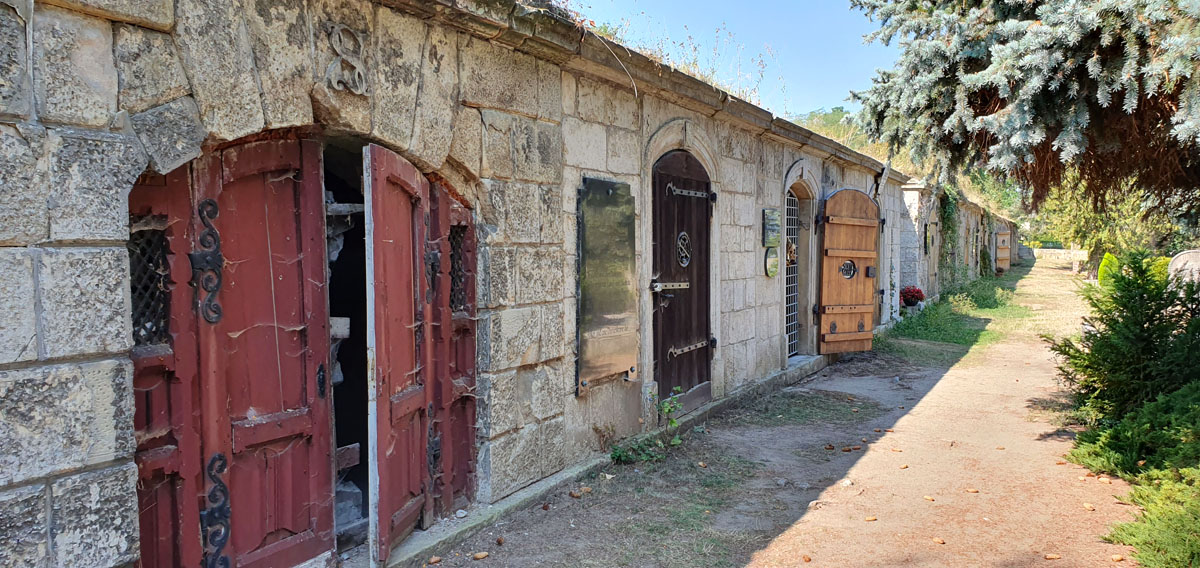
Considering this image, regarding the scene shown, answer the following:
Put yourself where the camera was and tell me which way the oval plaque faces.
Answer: facing the viewer and to the right of the viewer

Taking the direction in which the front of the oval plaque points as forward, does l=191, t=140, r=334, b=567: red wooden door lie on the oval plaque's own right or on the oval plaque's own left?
on the oval plaque's own right

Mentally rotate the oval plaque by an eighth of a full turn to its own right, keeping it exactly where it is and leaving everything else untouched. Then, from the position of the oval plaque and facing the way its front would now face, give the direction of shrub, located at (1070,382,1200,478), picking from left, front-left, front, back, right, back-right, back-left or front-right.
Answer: front-left

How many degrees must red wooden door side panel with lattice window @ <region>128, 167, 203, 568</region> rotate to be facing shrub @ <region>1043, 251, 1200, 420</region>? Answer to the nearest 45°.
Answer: approximately 45° to its left

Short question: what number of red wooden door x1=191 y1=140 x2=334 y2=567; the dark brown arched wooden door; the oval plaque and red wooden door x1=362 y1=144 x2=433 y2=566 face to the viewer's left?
0

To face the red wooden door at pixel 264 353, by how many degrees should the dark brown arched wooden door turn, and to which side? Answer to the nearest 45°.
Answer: approximately 90° to its right

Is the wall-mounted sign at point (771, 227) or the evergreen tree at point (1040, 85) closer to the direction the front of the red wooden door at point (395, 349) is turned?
the evergreen tree

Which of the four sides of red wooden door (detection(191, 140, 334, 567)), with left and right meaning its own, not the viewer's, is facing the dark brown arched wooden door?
left

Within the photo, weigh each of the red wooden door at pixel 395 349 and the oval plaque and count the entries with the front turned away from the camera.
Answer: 0

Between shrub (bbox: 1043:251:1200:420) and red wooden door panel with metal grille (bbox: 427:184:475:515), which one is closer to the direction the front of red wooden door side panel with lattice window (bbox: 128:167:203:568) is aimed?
the shrub

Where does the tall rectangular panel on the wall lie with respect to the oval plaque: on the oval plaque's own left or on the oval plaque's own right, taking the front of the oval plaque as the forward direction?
on the oval plaque's own right

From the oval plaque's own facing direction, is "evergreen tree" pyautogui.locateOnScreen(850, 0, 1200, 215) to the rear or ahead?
ahead

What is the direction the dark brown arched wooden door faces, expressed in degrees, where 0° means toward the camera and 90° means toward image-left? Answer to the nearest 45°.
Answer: approximately 315°
